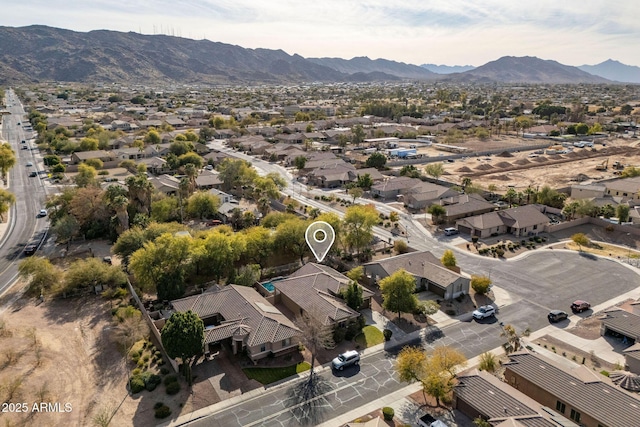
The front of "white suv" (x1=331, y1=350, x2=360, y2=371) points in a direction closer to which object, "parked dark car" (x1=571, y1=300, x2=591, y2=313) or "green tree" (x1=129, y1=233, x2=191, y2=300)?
the green tree

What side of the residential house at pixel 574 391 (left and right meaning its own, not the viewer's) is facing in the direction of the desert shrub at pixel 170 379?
left

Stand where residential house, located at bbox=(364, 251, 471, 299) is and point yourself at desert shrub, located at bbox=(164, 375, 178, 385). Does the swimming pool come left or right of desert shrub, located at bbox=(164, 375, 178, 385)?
right

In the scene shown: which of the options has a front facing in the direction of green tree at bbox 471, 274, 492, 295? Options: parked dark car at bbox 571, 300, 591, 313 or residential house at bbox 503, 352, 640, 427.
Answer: the residential house

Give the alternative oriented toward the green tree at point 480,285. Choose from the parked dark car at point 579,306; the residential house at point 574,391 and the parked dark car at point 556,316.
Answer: the residential house

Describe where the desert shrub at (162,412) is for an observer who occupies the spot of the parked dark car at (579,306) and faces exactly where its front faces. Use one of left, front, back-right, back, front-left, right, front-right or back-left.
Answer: back

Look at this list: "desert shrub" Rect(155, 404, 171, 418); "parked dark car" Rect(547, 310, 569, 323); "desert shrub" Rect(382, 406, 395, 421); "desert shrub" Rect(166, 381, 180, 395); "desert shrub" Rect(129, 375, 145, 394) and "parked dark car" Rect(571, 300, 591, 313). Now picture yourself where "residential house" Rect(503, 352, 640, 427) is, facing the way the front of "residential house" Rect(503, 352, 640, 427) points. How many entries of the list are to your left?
4

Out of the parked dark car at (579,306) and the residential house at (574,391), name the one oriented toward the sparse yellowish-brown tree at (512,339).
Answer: the residential house

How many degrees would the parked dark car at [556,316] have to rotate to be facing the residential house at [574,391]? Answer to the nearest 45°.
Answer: approximately 135° to its right

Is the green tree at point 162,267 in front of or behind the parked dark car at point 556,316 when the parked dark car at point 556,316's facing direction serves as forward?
behind

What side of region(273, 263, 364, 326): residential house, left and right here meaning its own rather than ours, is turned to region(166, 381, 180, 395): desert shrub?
right

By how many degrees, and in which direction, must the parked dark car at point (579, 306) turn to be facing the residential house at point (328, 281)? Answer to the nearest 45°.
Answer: approximately 180°
